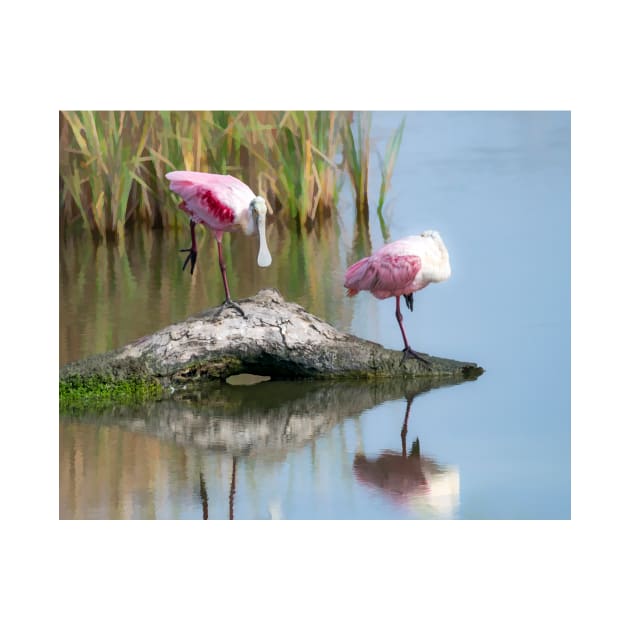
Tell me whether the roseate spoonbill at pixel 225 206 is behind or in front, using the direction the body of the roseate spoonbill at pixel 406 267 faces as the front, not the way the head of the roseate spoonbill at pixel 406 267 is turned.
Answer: behind

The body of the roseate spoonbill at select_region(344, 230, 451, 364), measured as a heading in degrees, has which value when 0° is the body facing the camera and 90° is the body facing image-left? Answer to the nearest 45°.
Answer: approximately 270°
